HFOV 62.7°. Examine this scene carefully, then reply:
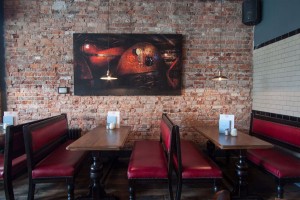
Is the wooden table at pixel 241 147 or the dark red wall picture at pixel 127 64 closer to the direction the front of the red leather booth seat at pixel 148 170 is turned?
the dark red wall picture

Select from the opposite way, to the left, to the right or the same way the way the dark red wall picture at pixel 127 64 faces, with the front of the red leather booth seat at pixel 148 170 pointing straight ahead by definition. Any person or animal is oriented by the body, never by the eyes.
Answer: to the left

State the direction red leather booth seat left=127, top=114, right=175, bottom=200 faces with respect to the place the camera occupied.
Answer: facing to the left of the viewer

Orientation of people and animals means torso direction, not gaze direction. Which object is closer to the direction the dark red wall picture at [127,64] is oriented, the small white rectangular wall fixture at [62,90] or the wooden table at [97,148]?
the wooden table

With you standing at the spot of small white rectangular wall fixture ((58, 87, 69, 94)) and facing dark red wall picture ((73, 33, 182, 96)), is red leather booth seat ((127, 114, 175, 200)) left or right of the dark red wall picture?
right

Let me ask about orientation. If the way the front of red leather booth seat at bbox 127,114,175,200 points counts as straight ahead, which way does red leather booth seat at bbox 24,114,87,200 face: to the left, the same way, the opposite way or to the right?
the opposite way

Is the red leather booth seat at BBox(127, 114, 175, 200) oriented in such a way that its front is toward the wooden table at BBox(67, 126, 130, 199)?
yes

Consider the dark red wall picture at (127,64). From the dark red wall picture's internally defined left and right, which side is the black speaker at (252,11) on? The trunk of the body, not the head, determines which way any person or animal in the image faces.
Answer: on its left

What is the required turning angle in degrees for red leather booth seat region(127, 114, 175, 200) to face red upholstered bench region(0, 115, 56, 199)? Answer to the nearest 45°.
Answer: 0° — it already faces it

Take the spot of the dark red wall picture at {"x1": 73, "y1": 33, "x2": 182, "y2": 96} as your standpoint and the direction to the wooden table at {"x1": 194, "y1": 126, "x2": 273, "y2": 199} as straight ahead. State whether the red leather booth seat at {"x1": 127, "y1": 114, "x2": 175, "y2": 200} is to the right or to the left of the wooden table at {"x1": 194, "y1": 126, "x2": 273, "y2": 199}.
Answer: right

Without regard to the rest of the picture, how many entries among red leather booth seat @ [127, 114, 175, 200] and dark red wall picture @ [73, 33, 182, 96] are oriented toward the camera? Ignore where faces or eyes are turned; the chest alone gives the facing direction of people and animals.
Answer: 1

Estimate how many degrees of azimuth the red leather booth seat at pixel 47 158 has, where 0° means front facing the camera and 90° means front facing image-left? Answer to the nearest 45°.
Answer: approximately 315°
